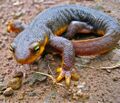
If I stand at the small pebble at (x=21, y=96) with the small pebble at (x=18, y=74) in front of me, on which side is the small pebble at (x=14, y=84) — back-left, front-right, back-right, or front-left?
front-left

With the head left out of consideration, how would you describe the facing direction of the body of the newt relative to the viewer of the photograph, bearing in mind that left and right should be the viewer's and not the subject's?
facing the viewer and to the left of the viewer

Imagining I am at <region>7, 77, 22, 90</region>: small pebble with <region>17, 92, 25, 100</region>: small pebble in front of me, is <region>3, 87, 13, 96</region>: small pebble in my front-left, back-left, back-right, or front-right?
front-right

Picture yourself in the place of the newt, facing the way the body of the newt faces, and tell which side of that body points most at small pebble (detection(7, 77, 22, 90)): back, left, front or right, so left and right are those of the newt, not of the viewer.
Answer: front

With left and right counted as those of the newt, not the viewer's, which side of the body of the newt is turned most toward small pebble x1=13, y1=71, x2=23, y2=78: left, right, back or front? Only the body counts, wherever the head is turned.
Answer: front

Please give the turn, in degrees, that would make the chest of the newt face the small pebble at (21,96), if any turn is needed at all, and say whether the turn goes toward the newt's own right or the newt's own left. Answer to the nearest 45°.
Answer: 0° — it already faces it

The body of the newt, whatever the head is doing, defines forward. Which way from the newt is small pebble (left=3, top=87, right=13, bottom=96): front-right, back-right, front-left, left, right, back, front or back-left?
front
